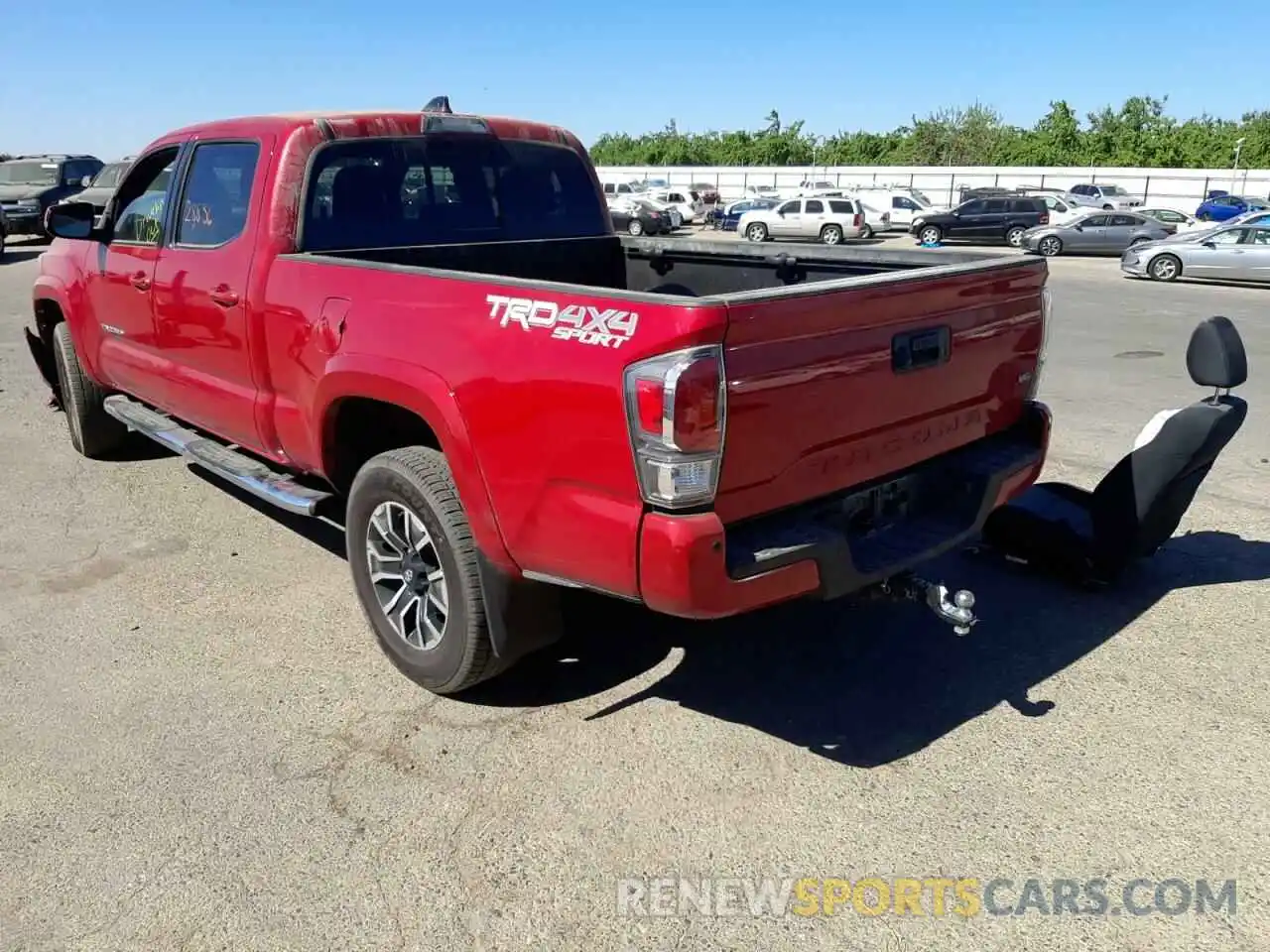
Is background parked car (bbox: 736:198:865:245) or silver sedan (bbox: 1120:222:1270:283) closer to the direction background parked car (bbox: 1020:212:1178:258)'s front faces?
the background parked car

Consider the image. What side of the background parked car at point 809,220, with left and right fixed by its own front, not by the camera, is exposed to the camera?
left

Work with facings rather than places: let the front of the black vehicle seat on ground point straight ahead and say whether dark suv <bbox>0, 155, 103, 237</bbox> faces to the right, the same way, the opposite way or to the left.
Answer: to the left

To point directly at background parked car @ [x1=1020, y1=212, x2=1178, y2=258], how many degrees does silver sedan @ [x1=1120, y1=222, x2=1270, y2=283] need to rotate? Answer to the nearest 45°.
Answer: approximately 90° to its right

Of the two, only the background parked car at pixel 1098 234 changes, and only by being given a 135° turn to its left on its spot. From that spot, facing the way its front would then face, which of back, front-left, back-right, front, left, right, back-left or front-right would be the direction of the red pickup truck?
front-right

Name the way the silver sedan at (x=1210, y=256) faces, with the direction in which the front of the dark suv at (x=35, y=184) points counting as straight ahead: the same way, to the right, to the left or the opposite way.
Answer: to the right

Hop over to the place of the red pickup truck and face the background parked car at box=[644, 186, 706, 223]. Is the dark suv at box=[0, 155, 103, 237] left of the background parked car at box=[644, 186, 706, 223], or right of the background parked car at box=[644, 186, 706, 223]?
left

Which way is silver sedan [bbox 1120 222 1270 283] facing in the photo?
to the viewer's left

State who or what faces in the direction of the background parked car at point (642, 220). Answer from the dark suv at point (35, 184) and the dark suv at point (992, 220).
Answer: the dark suv at point (992, 220)

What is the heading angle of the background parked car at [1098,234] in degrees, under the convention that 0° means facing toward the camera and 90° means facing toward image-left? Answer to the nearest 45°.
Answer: approximately 90°

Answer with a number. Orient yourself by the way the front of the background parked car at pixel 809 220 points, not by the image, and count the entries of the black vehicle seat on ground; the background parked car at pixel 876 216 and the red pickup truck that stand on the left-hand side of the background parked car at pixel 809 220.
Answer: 2

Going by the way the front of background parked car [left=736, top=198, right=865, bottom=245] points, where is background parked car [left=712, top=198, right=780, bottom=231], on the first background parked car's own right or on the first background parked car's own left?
on the first background parked car's own right

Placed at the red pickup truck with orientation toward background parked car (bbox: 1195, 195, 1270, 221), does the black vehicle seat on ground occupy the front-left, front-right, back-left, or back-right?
front-right

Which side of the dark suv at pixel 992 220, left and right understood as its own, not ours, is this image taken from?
left

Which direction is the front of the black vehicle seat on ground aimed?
to the viewer's left
